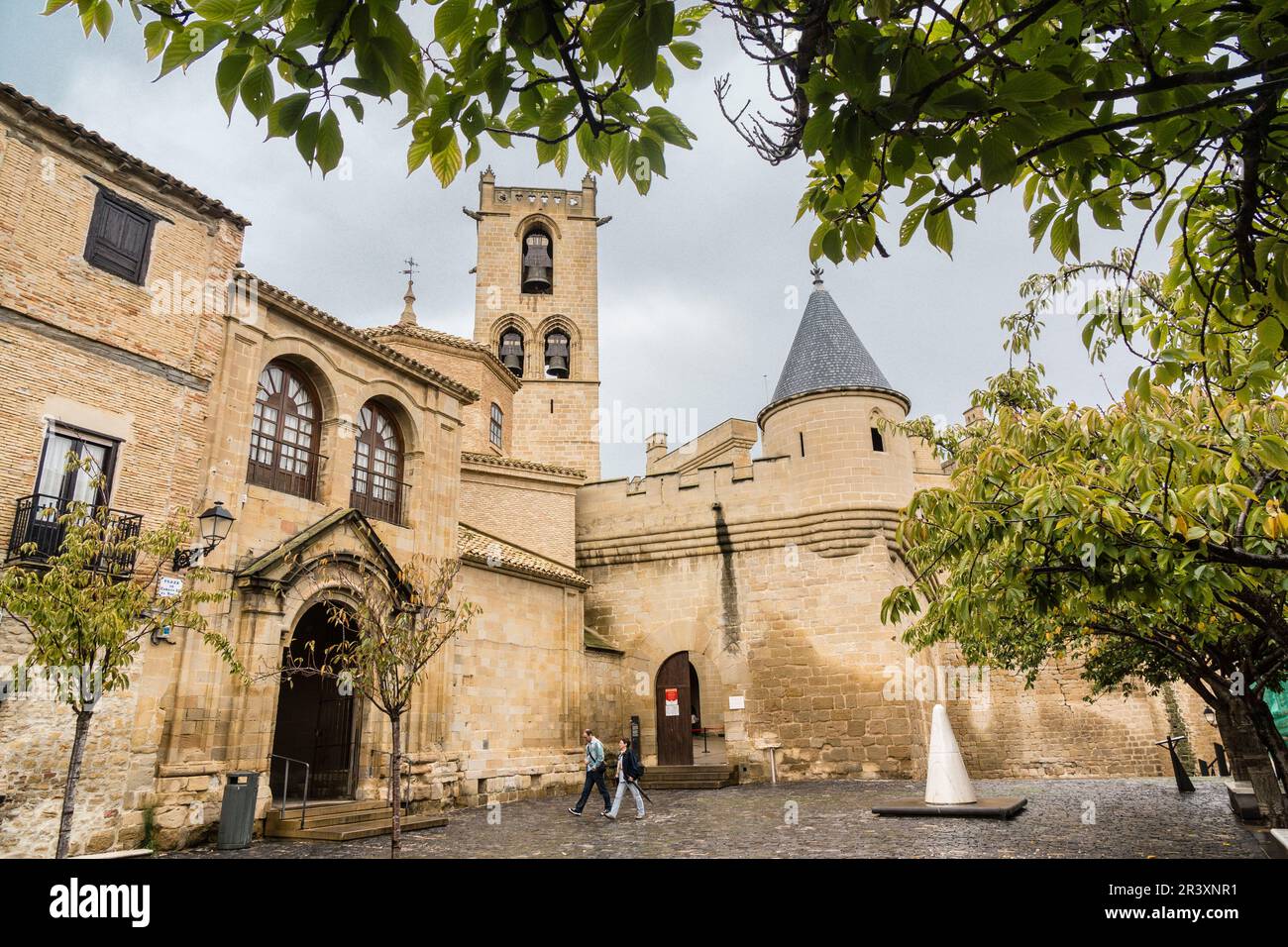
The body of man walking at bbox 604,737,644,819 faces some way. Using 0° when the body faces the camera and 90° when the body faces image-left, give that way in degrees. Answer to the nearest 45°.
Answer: approximately 90°

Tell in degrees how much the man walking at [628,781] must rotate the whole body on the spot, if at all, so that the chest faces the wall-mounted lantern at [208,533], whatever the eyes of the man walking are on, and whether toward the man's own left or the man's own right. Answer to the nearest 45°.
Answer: approximately 45° to the man's own left

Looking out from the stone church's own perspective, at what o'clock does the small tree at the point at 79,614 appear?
The small tree is roughly at 2 o'clock from the stone church.

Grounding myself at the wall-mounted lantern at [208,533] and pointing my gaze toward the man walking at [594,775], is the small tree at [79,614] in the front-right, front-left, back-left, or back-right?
back-right

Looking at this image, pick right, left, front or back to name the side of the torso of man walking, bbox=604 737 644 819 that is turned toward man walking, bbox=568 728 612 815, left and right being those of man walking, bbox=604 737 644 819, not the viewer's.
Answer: front

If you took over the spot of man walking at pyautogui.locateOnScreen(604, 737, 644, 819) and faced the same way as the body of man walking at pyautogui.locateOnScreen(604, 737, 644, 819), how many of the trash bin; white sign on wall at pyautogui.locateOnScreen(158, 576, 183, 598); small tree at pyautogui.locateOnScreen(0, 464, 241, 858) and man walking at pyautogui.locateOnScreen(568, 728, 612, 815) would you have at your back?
0

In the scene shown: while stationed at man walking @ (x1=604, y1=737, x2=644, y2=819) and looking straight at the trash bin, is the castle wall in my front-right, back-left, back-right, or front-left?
back-right

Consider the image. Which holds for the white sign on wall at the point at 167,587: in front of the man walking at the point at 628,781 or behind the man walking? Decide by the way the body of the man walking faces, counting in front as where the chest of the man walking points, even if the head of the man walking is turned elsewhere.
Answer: in front

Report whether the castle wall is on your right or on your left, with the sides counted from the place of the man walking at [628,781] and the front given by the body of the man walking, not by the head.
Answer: on your right

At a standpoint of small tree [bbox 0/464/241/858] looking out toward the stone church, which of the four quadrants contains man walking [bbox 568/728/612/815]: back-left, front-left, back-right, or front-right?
front-right
